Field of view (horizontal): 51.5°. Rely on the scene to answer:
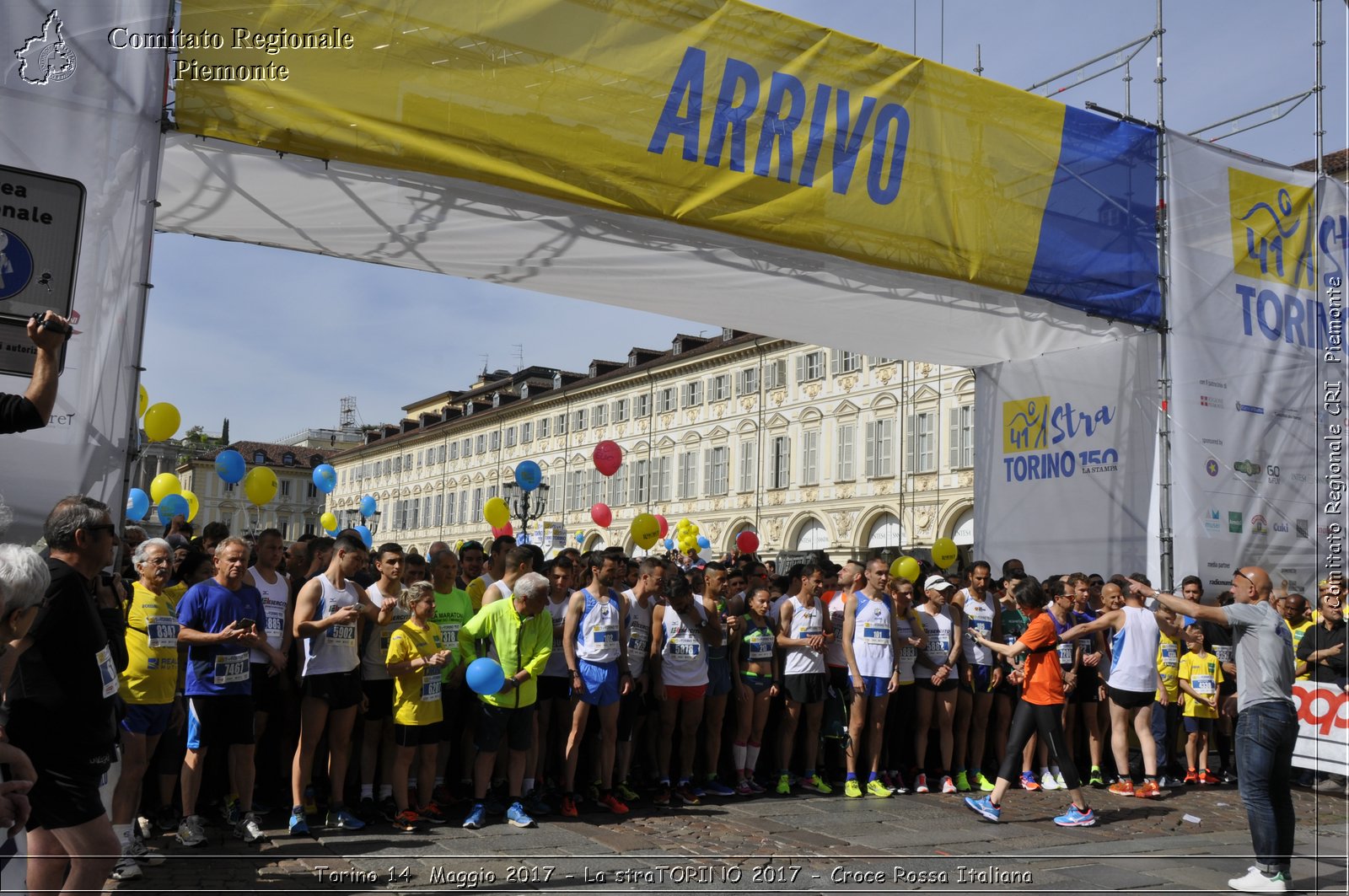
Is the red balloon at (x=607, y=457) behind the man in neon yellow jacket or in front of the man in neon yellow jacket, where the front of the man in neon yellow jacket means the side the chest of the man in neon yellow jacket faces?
behind

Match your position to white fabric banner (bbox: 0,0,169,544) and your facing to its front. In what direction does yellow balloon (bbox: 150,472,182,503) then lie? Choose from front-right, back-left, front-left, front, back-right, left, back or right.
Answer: back-left

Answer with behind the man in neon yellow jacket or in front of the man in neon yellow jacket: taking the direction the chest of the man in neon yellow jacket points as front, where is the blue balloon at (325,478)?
behind

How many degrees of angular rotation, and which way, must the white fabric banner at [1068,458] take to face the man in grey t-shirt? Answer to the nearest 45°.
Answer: approximately 45° to its left

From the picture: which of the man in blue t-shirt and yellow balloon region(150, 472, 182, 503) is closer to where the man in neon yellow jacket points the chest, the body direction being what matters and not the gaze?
the man in blue t-shirt

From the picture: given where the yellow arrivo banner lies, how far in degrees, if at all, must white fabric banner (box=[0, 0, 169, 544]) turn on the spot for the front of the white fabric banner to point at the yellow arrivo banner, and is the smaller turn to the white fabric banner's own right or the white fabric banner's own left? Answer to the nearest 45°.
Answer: approximately 45° to the white fabric banner's own left

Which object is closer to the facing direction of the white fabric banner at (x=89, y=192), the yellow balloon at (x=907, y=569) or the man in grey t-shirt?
the man in grey t-shirt

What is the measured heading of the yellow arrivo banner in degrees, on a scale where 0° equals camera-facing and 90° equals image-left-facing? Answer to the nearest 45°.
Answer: approximately 315°

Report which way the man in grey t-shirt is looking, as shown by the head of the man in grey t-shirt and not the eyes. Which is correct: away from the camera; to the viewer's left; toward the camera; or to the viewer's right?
to the viewer's left
